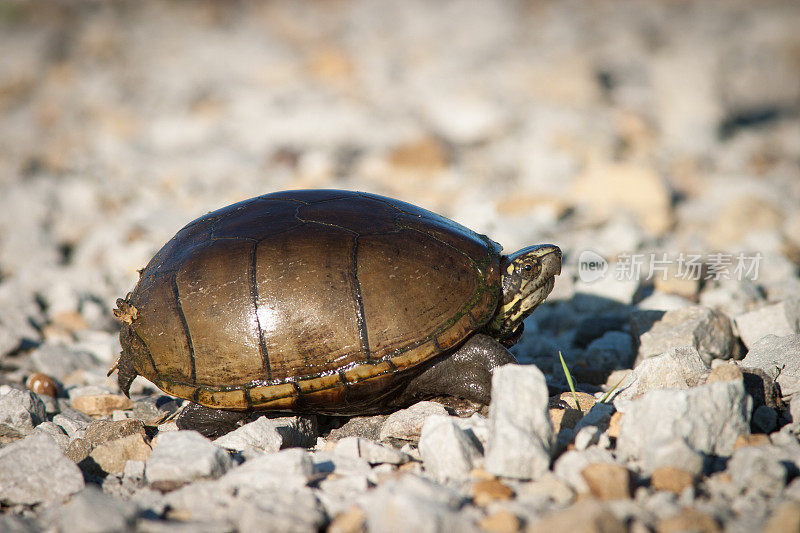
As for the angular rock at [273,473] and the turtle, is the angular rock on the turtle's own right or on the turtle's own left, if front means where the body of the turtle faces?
on the turtle's own right

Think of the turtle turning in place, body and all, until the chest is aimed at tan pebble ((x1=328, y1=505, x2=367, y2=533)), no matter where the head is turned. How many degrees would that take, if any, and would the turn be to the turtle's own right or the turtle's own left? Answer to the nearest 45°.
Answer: approximately 90° to the turtle's own right

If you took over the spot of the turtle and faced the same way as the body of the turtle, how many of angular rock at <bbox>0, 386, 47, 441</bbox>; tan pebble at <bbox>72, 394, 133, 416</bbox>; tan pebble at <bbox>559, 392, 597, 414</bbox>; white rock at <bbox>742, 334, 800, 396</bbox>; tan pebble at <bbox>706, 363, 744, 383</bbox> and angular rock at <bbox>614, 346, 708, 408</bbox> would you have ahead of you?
4

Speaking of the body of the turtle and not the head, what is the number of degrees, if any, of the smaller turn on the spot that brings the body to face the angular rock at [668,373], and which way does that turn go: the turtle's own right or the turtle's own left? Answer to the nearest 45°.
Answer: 0° — it already faces it

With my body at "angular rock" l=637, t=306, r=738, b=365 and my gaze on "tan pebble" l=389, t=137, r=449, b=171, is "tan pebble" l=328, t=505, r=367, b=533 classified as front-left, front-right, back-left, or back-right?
back-left

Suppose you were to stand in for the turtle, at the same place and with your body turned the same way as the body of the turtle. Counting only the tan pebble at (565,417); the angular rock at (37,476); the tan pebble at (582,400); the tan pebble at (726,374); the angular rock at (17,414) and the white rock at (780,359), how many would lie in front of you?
4

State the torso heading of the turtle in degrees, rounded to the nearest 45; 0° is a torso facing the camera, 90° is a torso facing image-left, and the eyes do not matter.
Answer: approximately 270°
